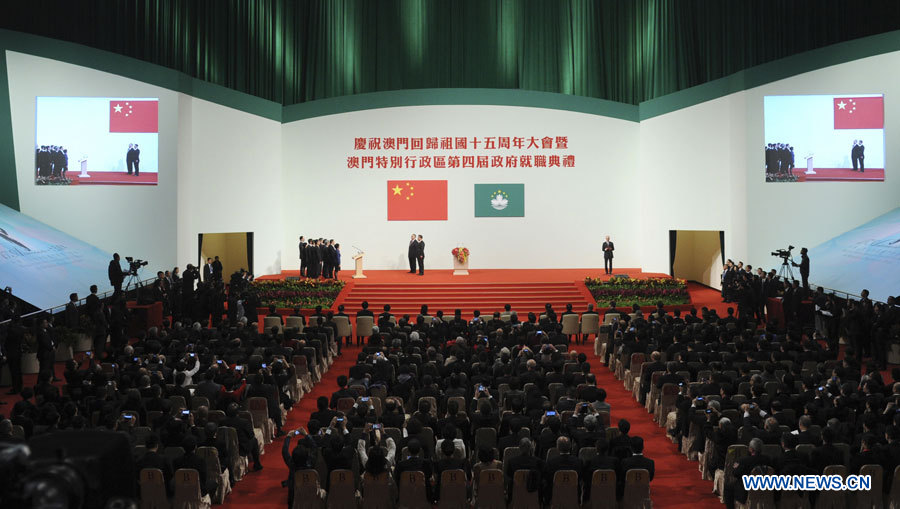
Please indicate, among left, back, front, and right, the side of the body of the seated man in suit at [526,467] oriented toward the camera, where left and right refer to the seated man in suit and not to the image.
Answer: back

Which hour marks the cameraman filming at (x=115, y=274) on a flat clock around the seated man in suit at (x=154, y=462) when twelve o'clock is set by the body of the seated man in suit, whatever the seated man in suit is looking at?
The cameraman filming is roughly at 12 o'clock from the seated man in suit.

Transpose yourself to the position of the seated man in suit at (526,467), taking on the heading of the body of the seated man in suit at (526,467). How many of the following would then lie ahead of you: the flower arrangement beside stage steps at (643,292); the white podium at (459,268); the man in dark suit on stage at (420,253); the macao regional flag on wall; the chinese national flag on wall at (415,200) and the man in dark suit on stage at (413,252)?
6

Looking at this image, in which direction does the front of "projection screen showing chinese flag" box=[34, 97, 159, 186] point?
toward the camera

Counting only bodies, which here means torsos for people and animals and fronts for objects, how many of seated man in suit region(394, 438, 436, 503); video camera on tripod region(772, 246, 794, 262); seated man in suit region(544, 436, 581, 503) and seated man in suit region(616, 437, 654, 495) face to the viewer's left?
1

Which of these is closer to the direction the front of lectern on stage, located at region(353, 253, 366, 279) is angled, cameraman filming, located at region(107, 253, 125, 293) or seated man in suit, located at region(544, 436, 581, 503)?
the seated man in suit

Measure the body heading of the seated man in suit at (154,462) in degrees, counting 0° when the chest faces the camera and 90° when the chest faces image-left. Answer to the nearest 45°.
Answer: approximately 180°

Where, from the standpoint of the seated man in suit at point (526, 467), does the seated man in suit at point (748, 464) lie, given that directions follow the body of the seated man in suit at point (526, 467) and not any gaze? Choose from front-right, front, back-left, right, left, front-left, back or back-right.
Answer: right

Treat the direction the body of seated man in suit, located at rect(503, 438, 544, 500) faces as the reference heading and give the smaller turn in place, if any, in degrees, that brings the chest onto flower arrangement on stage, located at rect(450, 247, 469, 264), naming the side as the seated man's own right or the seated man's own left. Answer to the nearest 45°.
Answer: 0° — they already face it

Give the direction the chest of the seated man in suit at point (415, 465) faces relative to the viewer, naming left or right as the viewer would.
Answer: facing away from the viewer

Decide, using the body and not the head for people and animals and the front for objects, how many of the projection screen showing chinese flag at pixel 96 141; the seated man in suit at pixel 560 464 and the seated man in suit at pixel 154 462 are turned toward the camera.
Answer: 1

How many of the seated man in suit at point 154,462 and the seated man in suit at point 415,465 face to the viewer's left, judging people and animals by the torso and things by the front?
0

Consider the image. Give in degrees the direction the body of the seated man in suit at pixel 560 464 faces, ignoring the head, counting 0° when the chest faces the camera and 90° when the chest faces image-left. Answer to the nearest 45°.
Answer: approximately 180°

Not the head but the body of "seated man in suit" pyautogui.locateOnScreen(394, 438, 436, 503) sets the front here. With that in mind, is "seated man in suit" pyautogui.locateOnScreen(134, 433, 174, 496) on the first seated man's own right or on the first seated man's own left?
on the first seated man's own left

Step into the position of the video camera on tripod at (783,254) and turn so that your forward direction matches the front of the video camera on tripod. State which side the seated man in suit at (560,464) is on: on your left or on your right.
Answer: on your left

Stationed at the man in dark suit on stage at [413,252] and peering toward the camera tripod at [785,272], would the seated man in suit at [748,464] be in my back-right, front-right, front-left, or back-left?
front-right
